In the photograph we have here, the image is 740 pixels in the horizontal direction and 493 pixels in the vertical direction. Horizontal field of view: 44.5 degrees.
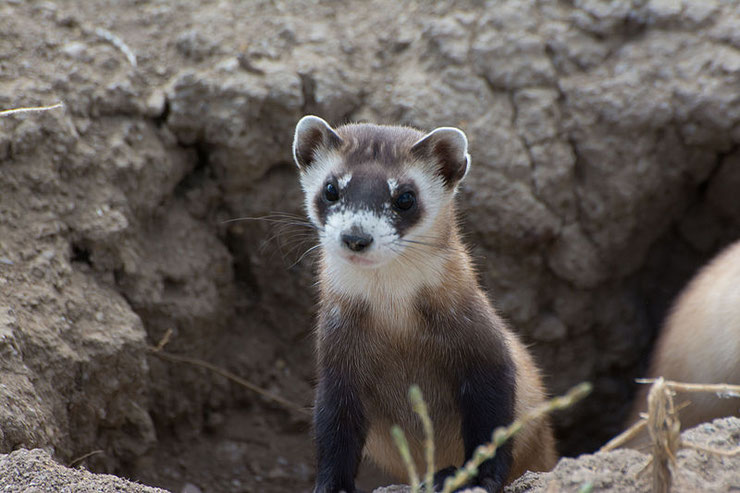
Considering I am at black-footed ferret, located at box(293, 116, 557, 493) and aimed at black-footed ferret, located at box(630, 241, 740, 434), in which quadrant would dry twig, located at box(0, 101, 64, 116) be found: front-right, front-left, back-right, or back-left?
back-left

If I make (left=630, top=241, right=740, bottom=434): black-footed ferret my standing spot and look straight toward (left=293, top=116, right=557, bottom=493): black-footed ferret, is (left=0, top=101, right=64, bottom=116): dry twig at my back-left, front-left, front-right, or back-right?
front-right

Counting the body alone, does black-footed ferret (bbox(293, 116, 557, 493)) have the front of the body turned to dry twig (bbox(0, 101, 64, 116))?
no

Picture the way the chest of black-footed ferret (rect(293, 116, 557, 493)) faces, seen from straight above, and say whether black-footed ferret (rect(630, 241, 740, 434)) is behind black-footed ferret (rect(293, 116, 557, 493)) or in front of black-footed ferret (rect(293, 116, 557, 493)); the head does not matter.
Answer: behind

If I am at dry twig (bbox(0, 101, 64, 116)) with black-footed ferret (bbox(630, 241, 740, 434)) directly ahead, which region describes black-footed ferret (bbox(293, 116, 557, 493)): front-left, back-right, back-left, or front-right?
front-right

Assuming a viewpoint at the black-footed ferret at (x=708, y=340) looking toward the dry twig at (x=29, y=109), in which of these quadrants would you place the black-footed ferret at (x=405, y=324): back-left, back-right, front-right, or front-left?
front-left

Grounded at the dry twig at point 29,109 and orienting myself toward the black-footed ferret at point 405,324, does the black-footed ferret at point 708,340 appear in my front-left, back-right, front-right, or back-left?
front-left

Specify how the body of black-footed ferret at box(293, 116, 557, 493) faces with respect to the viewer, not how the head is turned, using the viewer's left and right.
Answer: facing the viewer and to the left of the viewer
